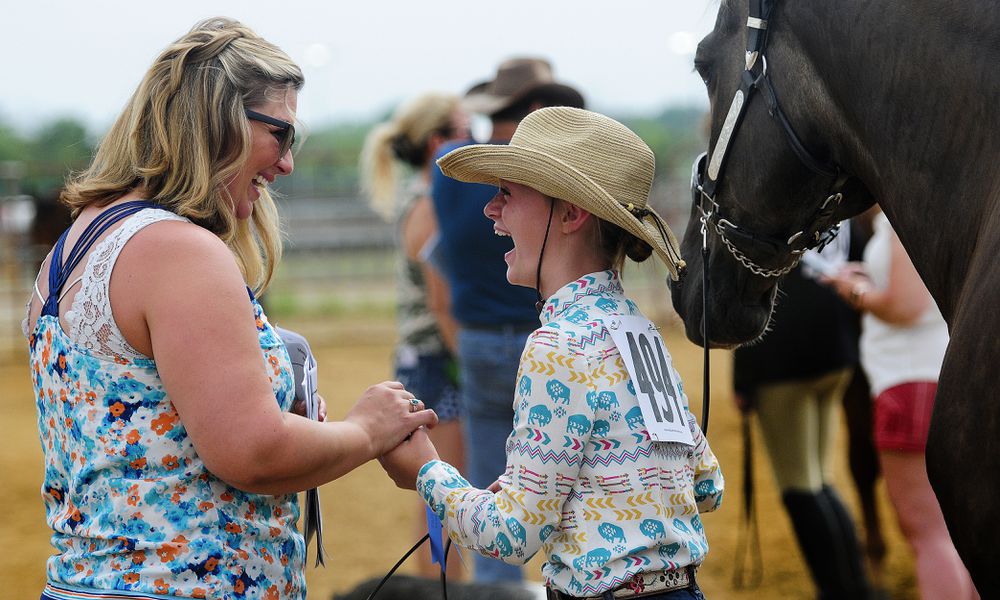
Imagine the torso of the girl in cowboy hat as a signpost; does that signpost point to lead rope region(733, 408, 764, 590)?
no

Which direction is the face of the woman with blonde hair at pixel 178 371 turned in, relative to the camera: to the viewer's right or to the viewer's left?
to the viewer's right

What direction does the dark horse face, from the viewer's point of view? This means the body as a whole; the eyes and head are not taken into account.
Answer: to the viewer's left

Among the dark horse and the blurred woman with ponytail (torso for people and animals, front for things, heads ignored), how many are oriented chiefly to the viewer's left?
1

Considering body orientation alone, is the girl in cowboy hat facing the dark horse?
no

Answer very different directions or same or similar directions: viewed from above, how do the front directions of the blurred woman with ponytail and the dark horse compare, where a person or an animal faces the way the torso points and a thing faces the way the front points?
very different directions

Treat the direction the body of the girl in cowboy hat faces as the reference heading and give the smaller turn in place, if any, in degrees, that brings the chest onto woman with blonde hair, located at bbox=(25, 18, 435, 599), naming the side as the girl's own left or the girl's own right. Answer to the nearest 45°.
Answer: approximately 45° to the girl's own left

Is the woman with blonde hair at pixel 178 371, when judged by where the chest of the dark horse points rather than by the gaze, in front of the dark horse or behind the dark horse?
in front

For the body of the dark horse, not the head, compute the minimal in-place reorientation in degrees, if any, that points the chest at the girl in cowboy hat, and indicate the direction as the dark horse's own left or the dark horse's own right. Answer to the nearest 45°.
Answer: approximately 45° to the dark horse's own left

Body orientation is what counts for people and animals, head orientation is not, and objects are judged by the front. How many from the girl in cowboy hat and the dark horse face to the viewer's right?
0

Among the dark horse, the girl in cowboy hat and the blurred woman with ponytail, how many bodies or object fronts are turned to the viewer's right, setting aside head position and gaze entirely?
1

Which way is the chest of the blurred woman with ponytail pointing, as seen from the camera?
to the viewer's right

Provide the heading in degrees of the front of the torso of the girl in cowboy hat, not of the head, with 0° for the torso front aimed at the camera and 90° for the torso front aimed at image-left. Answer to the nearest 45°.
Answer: approximately 135°

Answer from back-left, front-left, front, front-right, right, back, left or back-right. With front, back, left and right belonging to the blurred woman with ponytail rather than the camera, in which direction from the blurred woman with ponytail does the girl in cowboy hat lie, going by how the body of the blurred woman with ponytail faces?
right

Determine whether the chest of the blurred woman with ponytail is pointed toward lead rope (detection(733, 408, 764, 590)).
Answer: yes

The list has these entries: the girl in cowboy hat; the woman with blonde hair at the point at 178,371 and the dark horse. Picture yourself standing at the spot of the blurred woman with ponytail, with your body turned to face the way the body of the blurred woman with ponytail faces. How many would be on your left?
0
